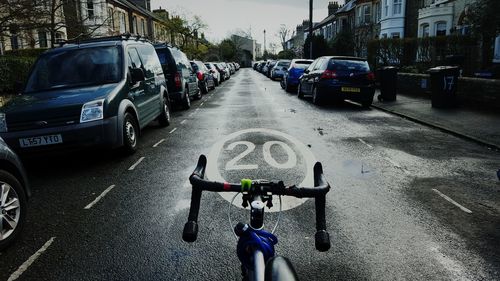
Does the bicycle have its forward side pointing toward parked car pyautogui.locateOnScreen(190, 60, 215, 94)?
yes

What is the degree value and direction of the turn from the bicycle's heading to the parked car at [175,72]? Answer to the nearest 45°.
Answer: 0° — it already faces it

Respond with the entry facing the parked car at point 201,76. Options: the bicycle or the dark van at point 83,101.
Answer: the bicycle

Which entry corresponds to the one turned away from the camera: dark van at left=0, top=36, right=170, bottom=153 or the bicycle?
the bicycle

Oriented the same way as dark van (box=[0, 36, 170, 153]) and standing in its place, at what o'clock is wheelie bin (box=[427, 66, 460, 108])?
The wheelie bin is roughly at 7 o'clock from the dark van.

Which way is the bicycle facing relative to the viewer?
away from the camera

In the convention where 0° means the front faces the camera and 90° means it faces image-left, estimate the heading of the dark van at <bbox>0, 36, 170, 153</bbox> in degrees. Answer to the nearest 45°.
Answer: approximately 45°

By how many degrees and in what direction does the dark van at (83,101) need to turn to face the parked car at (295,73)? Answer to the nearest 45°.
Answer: approximately 180°

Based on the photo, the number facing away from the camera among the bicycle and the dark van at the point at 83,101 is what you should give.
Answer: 1
